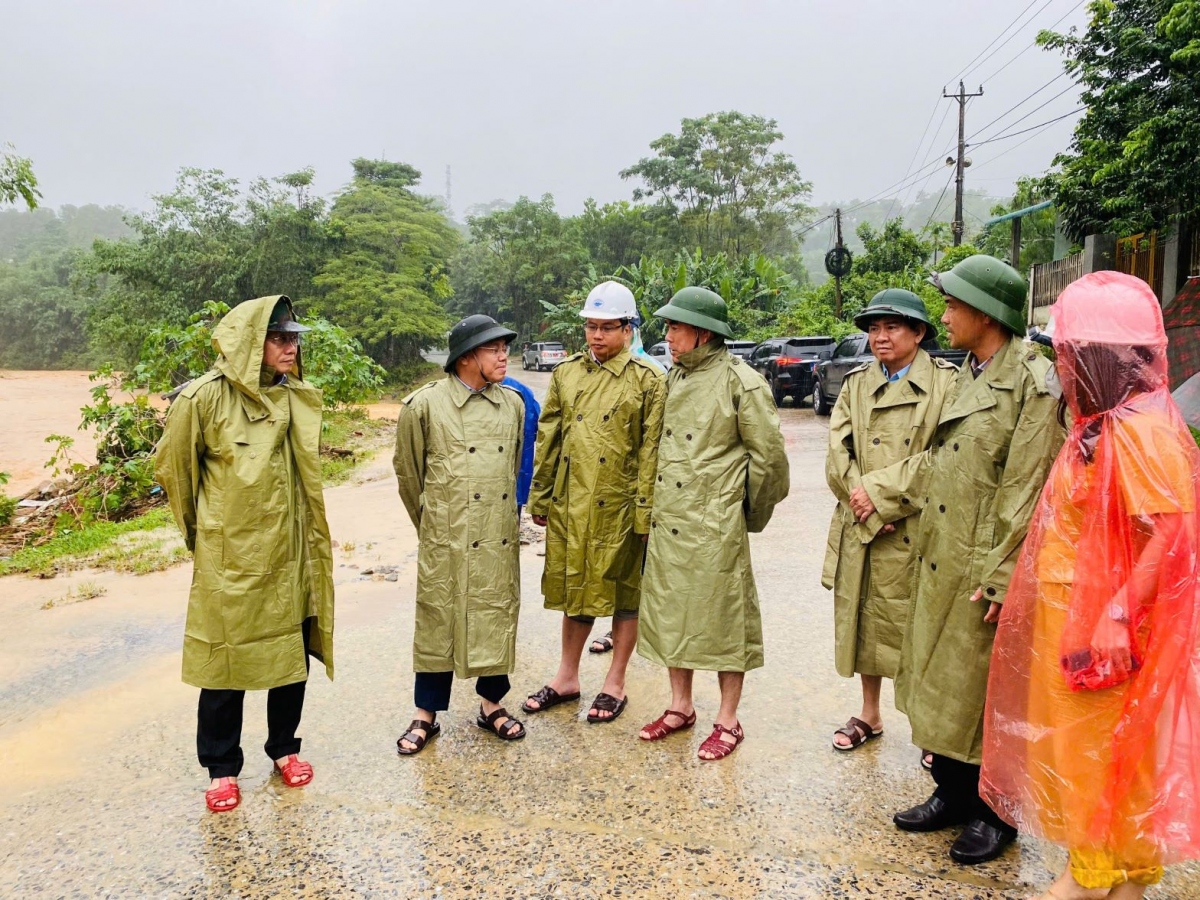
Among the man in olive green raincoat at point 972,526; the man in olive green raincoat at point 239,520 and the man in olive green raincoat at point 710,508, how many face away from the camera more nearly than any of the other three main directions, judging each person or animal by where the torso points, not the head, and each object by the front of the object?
0

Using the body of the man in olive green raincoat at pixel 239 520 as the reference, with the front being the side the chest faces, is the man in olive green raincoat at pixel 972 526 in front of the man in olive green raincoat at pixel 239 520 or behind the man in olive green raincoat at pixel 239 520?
in front

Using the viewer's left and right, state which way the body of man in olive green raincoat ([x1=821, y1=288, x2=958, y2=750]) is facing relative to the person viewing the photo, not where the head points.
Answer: facing the viewer and to the left of the viewer

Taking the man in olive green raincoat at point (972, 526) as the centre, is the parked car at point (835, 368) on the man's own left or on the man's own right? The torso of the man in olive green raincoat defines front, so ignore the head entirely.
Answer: on the man's own right

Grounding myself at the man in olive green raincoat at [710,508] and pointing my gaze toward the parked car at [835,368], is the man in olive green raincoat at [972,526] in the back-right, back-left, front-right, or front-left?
back-right

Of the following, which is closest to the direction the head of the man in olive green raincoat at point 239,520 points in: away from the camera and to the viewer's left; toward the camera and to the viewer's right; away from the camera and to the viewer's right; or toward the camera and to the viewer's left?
toward the camera and to the viewer's right

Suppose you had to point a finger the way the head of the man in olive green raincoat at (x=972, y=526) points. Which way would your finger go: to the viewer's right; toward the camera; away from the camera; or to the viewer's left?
to the viewer's left

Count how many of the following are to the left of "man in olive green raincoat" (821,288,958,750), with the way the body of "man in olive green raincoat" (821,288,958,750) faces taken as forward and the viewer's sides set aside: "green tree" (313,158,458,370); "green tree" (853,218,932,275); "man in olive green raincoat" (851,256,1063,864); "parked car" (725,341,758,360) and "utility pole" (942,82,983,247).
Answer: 1

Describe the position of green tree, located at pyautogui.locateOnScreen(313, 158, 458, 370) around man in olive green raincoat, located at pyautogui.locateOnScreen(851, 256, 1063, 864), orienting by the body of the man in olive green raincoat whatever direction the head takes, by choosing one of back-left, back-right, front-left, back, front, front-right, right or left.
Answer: right

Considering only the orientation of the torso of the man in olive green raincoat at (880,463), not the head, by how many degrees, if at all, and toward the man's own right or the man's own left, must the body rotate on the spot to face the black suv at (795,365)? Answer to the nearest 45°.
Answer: approximately 135° to the man's own right

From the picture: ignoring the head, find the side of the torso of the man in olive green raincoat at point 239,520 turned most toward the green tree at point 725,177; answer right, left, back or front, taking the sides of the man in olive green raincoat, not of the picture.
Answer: left

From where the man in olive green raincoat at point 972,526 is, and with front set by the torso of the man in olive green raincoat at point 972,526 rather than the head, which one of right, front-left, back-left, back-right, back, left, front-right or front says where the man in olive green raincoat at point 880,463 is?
right

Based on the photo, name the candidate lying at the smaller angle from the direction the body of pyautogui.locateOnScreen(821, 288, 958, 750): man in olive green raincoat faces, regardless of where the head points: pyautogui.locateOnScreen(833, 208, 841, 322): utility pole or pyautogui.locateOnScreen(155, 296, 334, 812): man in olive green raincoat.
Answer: the man in olive green raincoat

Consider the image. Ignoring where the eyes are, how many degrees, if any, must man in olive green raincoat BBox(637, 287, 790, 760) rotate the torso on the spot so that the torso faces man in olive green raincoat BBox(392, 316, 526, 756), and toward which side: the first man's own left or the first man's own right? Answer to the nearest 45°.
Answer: approximately 45° to the first man's own right

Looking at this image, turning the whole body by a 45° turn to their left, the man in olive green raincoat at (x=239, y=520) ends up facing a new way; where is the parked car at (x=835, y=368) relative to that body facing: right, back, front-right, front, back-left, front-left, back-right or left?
front-left

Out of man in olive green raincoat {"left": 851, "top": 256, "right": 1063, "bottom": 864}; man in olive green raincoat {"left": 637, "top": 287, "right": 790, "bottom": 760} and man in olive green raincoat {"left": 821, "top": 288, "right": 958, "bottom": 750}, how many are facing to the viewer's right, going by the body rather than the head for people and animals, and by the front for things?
0

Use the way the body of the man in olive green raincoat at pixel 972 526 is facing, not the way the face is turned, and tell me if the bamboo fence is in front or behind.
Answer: behind

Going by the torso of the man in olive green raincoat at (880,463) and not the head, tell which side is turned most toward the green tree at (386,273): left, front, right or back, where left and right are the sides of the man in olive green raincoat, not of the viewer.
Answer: right

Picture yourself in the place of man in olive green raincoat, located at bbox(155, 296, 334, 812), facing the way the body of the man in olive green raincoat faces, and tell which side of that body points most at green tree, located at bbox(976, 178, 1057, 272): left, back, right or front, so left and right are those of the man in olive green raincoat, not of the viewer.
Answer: left
